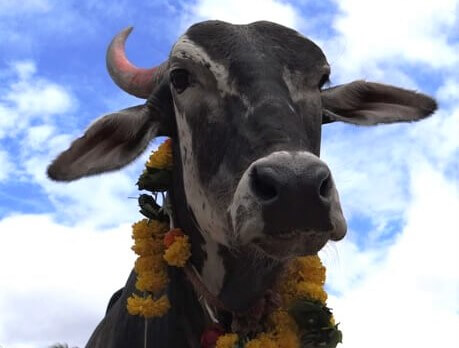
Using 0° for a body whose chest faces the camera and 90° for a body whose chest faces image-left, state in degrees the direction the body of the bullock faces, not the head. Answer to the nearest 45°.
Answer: approximately 315°
